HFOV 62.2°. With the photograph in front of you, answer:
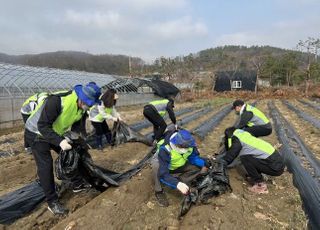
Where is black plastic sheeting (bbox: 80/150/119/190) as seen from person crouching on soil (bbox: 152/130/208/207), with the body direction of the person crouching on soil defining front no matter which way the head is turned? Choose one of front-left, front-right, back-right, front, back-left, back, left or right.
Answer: back-right

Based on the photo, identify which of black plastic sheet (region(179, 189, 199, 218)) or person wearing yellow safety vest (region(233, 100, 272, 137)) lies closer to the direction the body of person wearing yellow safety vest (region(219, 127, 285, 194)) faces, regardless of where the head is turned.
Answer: the black plastic sheet

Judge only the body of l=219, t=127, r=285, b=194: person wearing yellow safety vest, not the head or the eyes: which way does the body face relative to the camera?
to the viewer's left

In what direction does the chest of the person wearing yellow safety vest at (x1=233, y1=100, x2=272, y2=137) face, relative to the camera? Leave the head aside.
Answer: to the viewer's left

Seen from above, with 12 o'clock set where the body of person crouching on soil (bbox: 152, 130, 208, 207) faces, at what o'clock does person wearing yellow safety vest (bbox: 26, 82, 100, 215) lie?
The person wearing yellow safety vest is roughly at 4 o'clock from the person crouching on soil.

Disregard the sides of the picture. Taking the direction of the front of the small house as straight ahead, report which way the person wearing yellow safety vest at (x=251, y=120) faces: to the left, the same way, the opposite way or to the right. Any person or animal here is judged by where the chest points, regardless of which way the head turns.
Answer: to the right
